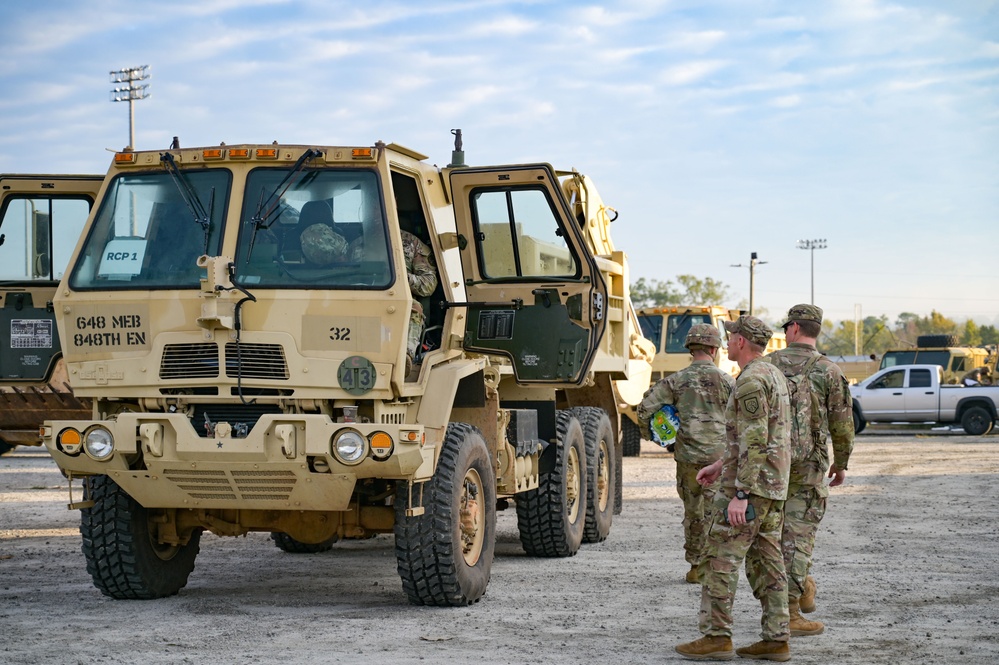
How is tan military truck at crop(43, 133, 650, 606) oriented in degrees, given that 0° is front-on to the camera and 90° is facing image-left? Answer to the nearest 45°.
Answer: approximately 45°

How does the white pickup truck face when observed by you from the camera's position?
facing to the left of the viewer

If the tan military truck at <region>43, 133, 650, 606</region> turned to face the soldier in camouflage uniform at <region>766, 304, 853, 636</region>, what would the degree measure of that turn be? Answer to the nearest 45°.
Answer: approximately 45° to its left

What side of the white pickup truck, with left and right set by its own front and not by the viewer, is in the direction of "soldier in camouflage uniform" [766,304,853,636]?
left

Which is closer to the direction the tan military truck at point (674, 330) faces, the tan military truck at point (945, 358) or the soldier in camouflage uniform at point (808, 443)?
the soldier in camouflage uniform

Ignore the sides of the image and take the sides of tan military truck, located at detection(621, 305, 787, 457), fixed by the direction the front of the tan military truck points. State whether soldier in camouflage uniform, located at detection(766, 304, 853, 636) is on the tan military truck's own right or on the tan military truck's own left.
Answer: on the tan military truck's own left

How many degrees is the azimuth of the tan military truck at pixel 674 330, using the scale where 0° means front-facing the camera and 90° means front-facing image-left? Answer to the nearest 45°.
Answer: approximately 45°

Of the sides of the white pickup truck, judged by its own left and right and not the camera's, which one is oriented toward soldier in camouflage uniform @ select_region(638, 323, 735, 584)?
left

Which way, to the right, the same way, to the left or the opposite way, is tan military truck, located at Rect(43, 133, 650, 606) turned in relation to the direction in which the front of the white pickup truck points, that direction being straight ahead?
to the left
